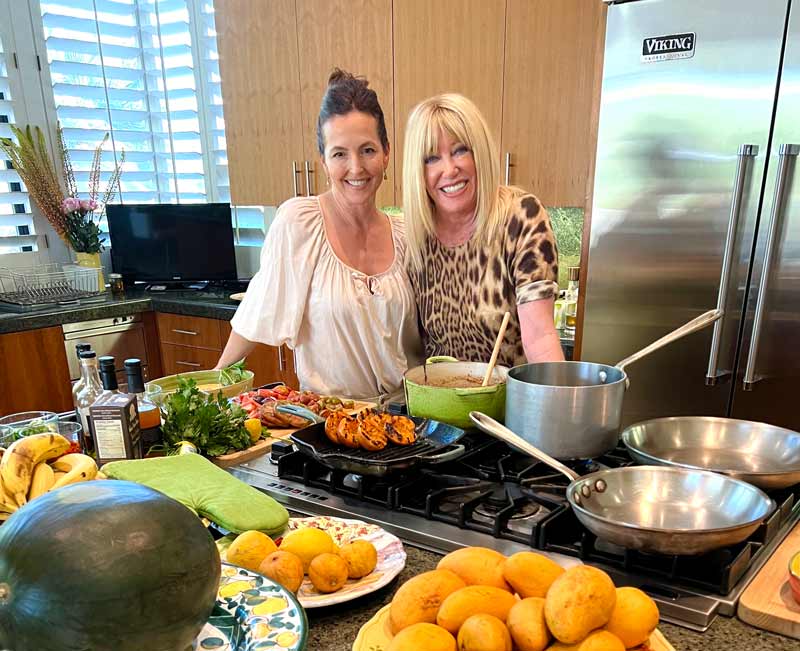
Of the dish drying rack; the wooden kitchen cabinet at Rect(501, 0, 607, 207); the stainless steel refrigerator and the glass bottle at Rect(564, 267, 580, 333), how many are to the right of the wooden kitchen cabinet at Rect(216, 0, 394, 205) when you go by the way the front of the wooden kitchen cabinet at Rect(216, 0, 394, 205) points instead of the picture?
1

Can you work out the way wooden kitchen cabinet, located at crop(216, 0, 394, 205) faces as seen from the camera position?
facing the viewer

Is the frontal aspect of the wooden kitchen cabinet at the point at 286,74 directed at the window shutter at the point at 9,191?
no

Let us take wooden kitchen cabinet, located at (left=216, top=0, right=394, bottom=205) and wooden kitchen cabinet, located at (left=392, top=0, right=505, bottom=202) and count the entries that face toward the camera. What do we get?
2

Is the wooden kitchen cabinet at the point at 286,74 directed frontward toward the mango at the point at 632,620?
yes

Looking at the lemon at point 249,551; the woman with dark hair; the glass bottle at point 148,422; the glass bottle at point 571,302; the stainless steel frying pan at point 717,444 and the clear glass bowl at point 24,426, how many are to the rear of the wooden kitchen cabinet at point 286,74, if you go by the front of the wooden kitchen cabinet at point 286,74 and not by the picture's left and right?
0

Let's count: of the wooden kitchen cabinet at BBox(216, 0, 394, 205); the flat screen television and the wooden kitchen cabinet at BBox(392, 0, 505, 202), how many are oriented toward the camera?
3

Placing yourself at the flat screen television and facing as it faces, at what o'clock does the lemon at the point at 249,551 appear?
The lemon is roughly at 12 o'clock from the flat screen television.

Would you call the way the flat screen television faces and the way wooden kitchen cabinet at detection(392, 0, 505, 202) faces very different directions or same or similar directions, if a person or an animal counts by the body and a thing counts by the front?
same or similar directions

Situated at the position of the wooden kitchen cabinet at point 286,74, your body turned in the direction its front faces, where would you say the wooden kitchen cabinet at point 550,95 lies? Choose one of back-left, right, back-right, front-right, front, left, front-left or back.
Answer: front-left

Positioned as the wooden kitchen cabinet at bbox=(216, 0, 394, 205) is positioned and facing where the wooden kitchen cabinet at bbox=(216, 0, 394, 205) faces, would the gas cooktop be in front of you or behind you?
in front

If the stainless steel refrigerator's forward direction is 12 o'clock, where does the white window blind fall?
The white window blind is roughly at 2 o'clock from the stainless steel refrigerator.

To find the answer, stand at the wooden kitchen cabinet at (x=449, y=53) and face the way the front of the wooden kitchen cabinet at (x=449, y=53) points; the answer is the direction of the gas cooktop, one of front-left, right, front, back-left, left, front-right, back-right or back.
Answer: front

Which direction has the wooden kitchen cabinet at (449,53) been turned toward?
toward the camera

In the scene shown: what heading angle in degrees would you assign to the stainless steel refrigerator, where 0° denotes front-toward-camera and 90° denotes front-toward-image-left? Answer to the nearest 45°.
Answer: approximately 45°

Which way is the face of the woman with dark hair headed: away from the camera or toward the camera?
toward the camera

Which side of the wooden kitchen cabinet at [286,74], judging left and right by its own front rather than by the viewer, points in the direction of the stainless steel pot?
front

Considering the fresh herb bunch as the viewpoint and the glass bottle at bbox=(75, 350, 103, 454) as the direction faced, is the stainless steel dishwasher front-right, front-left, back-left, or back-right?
front-right

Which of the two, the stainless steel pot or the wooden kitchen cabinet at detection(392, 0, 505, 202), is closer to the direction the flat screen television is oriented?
the stainless steel pot

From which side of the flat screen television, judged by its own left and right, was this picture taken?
front

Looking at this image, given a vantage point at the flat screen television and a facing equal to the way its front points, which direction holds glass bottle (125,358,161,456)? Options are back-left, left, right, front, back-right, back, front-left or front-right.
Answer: front

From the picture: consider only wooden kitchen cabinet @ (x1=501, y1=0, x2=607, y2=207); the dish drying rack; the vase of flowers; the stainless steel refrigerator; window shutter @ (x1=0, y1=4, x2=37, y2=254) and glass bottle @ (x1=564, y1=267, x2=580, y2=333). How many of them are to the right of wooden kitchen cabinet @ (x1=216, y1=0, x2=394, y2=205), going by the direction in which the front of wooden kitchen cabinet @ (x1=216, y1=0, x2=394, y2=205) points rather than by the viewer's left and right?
3
